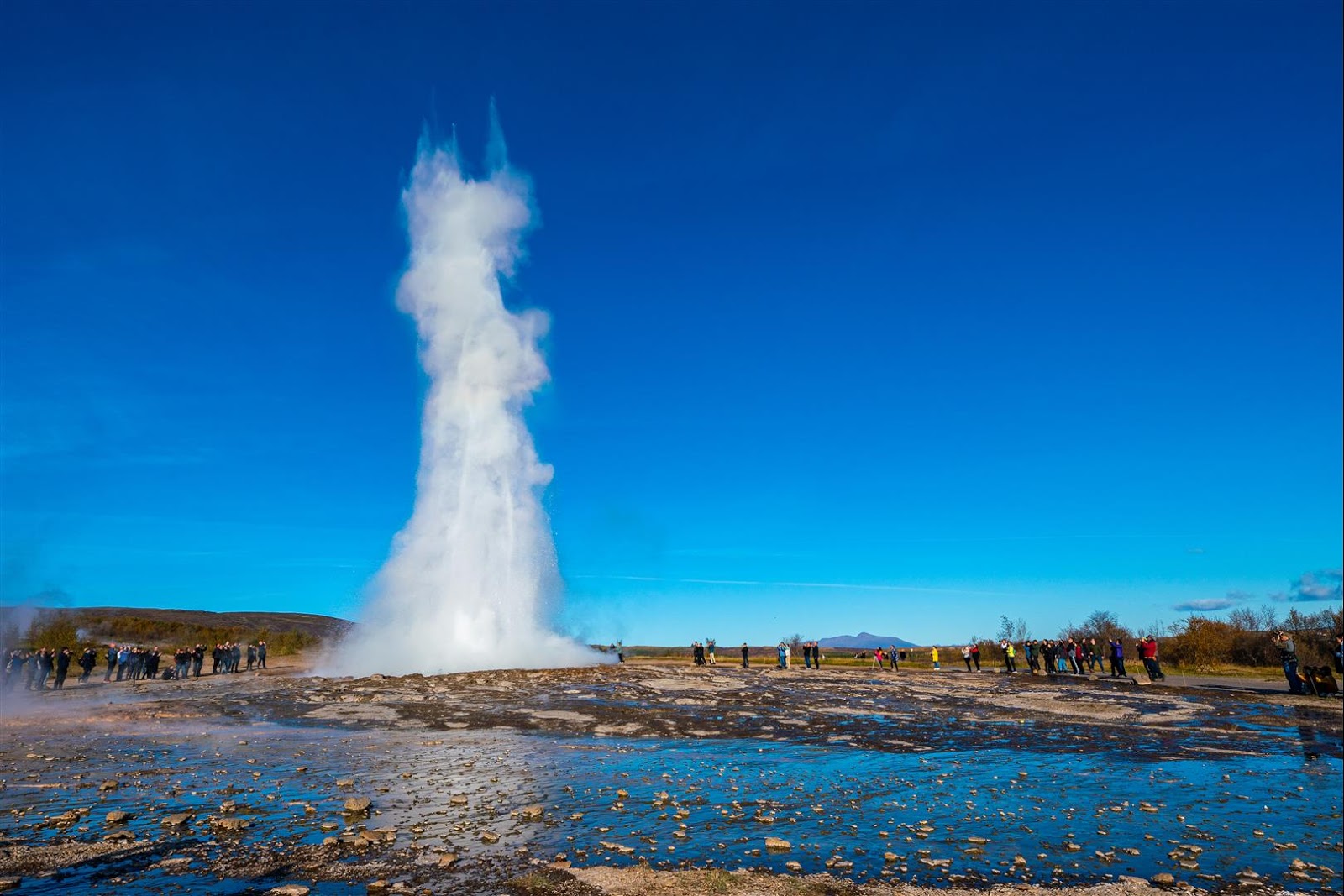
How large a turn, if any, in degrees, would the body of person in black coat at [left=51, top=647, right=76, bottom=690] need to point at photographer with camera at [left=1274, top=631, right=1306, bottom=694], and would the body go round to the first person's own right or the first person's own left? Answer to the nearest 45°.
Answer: approximately 45° to the first person's own right

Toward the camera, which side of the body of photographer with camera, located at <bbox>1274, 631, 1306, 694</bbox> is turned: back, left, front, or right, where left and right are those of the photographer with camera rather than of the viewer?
left

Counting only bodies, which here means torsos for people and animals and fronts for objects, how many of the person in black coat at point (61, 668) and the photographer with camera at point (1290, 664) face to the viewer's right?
1

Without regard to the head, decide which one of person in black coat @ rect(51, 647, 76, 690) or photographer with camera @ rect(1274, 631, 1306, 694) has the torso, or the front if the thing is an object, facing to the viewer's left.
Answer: the photographer with camera

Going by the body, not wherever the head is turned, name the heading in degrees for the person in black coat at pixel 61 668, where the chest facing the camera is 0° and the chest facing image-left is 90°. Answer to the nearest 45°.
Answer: approximately 270°

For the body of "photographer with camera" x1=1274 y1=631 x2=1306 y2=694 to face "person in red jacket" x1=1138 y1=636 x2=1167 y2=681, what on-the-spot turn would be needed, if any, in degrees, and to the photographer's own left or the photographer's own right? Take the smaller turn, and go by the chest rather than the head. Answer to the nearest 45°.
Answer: approximately 45° to the photographer's own right

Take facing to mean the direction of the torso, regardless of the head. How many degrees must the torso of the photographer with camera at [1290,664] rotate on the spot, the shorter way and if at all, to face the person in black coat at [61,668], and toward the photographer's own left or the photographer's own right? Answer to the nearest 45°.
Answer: approximately 45° to the photographer's own left

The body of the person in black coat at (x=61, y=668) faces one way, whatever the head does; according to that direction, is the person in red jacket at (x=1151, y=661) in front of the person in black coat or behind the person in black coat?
in front
